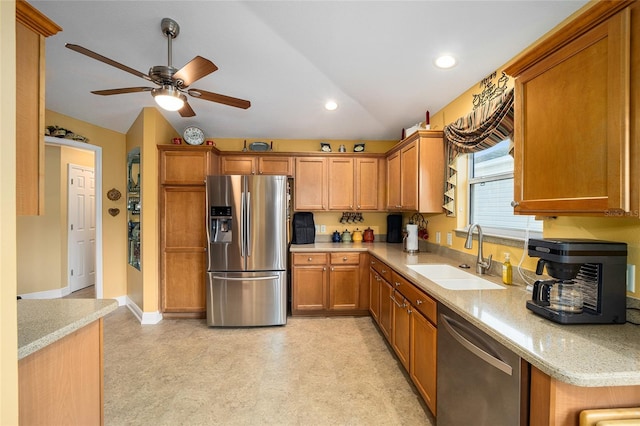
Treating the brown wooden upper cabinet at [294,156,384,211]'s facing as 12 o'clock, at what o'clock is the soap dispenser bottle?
The soap dispenser bottle is roughly at 11 o'clock from the brown wooden upper cabinet.

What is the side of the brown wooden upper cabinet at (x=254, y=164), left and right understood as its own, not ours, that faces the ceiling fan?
front

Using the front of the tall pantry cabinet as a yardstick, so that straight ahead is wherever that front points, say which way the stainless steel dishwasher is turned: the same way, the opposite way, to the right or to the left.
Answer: to the right

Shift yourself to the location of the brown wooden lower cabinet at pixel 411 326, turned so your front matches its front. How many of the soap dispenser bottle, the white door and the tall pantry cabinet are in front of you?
2

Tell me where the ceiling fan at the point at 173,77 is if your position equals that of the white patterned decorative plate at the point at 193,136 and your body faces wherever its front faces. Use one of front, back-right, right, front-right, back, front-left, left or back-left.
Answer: front

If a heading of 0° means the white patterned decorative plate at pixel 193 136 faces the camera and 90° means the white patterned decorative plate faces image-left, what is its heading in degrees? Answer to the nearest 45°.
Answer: approximately 0°

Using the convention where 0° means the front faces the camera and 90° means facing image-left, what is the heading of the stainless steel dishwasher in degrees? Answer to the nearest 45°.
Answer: approximately 45°

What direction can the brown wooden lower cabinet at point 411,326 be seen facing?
to the viewer's left

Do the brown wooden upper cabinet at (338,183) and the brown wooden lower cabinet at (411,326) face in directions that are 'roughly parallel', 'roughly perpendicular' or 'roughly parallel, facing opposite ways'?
roughly perpendicular
